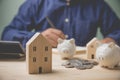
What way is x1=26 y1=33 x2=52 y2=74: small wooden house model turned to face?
toward the camera

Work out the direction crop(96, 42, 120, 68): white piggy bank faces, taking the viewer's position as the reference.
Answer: facing the viewer and to the left of the viewer
